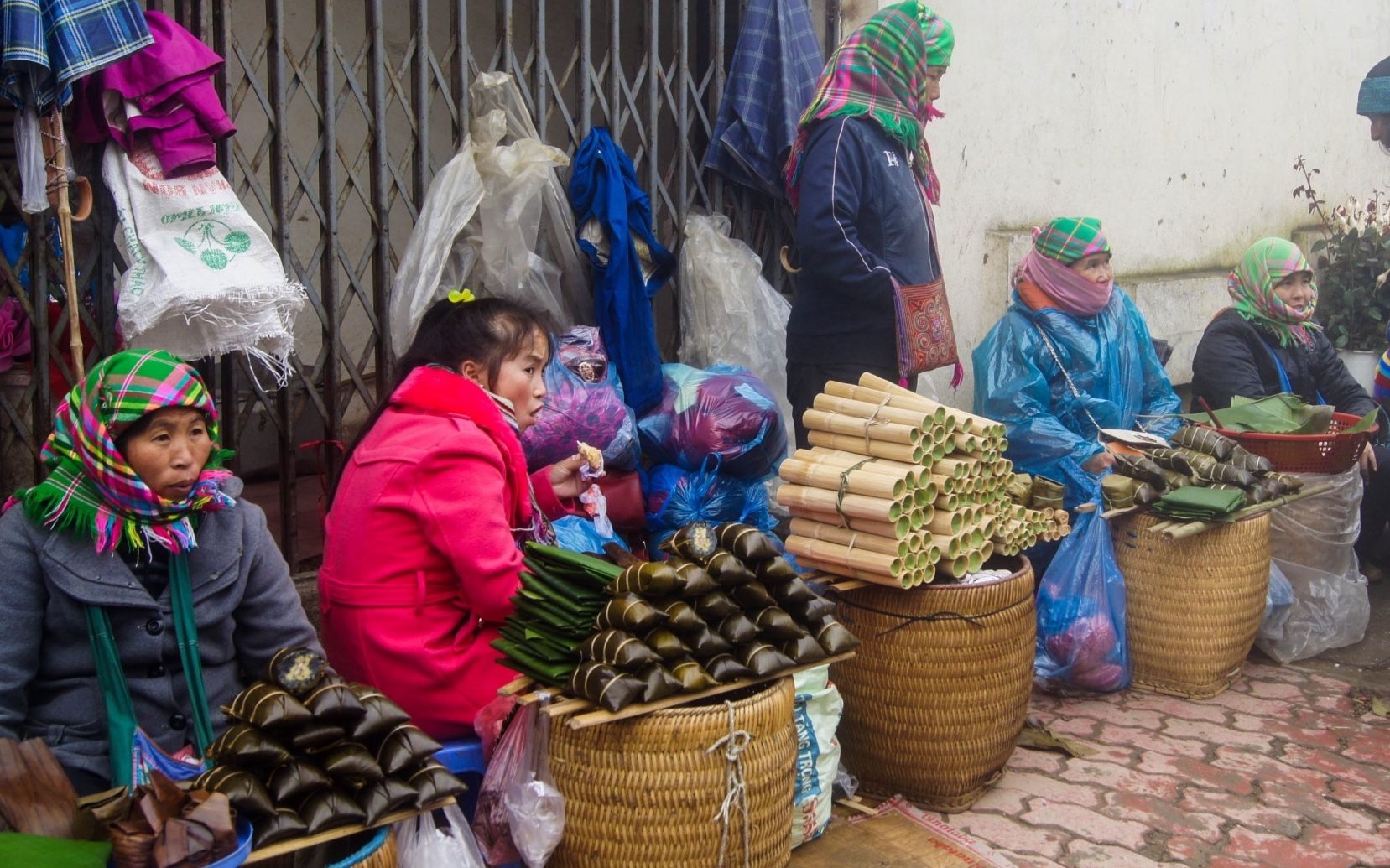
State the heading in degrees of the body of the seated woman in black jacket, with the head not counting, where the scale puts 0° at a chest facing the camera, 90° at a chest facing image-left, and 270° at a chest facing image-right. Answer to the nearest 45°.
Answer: approximately 315°

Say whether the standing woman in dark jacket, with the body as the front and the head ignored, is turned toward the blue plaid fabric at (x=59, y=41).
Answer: no

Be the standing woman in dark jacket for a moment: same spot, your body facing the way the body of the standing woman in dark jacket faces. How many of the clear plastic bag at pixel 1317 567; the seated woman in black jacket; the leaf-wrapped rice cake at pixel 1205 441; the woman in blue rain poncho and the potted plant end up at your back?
0

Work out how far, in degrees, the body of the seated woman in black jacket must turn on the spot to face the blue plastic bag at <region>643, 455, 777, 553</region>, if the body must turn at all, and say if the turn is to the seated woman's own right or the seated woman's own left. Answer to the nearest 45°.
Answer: approximately 90° to the seated woman's own right

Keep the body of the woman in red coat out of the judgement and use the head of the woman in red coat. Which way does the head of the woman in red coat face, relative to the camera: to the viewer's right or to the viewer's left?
to the viewer's right

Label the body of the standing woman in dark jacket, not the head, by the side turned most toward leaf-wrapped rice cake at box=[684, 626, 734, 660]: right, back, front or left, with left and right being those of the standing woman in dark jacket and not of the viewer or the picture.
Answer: right

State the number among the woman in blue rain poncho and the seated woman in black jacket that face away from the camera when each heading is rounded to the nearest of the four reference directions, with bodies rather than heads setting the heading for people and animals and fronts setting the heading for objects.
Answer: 0

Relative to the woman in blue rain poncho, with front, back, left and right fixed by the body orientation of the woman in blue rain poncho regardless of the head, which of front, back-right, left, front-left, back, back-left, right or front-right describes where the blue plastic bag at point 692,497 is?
right

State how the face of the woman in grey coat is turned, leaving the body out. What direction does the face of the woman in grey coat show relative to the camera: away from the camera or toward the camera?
toward the camera

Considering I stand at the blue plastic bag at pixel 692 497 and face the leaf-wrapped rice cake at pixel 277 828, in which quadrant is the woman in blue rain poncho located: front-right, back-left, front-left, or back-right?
back-left

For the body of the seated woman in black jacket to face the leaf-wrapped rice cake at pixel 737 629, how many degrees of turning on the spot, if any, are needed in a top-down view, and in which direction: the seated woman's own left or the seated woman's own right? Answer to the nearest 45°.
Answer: approximately 45° to the seated woman's own right

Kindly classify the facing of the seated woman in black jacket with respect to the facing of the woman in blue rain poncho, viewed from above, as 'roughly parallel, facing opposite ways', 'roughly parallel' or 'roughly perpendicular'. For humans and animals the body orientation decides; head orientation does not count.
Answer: roughly parallel

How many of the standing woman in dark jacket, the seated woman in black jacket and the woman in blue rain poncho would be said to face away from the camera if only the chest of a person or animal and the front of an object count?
0

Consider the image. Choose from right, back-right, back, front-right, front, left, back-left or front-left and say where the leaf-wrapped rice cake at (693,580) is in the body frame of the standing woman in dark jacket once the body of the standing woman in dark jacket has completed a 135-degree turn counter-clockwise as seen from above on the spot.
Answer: back-left

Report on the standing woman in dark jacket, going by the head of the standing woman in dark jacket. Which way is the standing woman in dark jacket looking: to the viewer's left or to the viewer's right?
to the viewer's right

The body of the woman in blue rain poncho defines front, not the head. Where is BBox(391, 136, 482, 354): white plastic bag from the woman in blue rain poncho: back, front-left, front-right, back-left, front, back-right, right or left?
right

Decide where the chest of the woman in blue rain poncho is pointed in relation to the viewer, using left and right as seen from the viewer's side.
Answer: facing the viewer and to the right of the viewer

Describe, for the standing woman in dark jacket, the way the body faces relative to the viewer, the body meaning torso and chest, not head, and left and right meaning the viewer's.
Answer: facing to the right of the viewer

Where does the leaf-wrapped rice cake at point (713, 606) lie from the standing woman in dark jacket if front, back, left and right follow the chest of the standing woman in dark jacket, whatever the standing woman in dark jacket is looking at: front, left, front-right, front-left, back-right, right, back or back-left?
right
